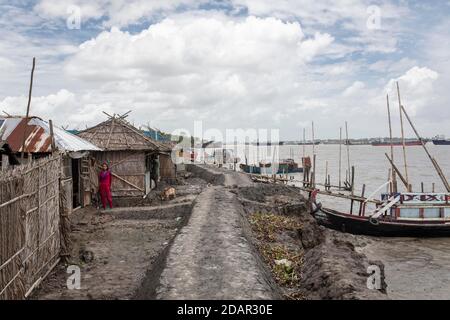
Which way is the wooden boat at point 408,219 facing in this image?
to the viewer's left

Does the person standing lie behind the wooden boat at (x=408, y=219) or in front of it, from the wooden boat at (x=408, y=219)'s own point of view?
in front

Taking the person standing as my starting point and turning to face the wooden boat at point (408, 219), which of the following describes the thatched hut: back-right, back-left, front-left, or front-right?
front-left

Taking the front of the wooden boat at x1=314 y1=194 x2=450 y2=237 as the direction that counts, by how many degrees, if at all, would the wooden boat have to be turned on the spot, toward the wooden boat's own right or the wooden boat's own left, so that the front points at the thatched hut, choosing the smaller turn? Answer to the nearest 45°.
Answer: approximately 45° to the wooden boat's own left

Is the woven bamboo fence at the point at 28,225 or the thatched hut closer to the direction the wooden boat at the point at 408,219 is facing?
the thatched hut

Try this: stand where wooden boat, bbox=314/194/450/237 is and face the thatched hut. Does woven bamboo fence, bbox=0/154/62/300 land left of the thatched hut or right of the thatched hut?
left

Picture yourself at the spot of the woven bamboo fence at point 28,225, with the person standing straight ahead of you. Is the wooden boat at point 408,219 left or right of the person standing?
right
